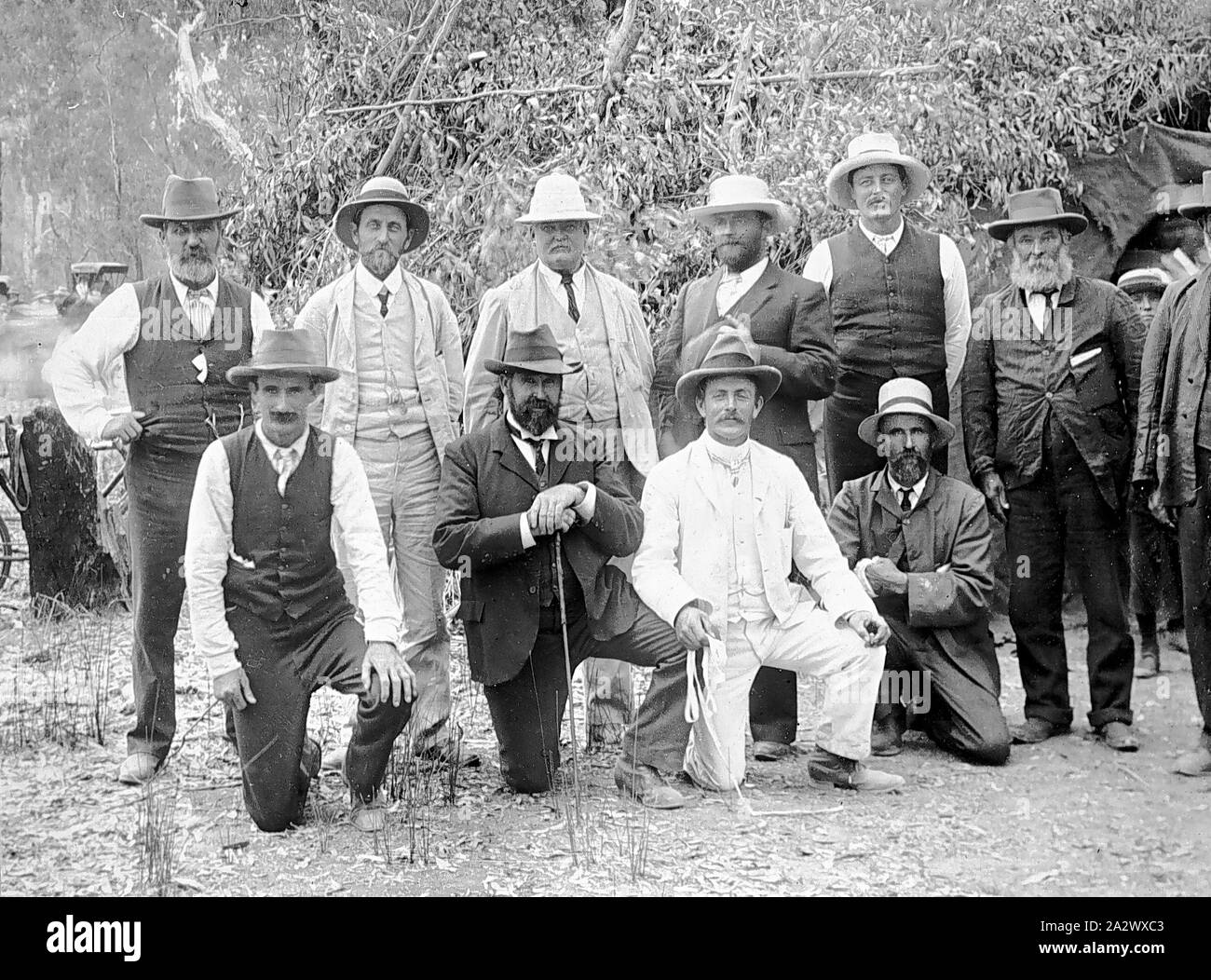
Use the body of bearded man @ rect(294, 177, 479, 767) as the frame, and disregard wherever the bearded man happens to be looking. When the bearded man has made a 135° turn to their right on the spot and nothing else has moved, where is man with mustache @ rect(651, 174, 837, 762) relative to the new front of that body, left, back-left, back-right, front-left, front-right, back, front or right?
back-right

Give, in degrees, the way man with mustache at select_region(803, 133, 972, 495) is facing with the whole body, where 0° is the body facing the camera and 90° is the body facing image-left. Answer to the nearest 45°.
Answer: approximately 0°

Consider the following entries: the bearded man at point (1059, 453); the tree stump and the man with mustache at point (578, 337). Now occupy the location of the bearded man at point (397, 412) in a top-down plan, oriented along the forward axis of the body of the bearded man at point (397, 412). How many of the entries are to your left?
2

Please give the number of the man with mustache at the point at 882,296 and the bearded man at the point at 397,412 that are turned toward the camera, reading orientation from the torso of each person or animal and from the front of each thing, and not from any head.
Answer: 2

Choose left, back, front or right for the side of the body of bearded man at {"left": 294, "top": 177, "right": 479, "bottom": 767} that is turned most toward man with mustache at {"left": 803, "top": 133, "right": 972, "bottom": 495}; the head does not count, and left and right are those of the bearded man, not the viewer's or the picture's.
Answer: left
